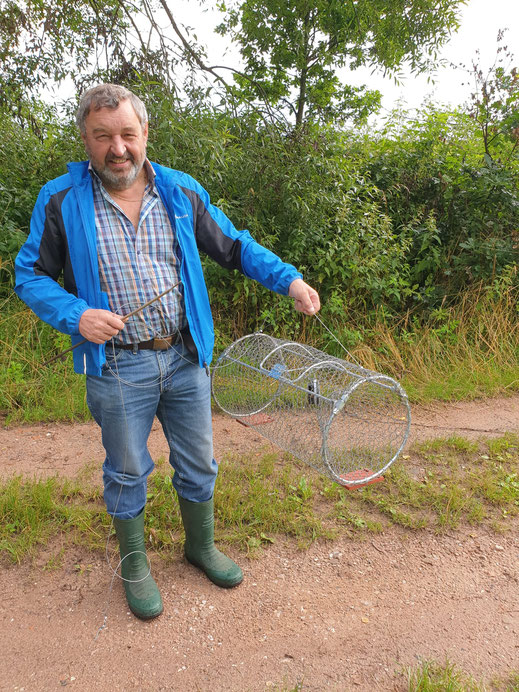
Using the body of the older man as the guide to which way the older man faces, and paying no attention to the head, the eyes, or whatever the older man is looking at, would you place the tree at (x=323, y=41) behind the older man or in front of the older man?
behind

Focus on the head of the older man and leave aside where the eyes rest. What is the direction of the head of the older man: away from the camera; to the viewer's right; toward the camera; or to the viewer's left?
toward the camera

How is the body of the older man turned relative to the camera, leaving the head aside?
toward the camera
